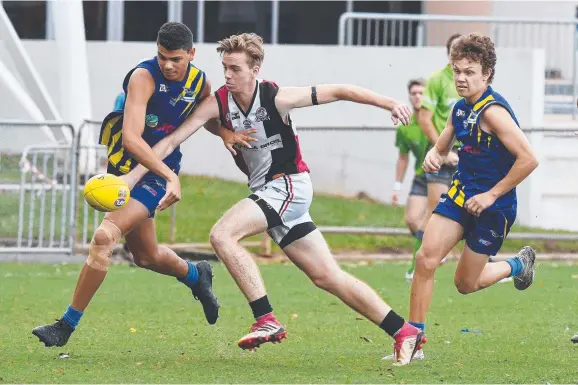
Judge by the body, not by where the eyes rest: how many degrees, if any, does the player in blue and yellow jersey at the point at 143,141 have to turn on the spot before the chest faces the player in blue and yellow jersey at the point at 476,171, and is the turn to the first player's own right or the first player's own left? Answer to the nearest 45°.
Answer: approximately 135° to the first player's own left

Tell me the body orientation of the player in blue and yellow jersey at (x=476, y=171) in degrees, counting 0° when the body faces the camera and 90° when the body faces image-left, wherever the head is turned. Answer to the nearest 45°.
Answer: approximately 45°

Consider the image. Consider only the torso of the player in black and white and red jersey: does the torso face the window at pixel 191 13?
no

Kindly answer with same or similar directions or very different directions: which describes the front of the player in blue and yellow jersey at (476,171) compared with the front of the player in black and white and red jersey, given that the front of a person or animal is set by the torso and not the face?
same or similar directions

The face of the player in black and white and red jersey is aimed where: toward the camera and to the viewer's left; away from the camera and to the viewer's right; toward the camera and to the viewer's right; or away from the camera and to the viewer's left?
toward the camera and to the viewer's left

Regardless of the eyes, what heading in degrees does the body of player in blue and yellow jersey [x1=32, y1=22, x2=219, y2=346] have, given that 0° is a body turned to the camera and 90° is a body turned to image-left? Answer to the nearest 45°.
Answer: approximately 45°

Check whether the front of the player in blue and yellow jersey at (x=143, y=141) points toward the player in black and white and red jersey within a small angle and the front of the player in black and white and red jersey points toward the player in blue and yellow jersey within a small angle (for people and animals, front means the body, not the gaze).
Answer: no

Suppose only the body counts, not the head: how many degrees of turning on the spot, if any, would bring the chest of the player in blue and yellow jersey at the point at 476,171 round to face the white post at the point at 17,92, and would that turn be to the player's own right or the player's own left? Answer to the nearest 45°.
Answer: approximately 90° to the player's own right

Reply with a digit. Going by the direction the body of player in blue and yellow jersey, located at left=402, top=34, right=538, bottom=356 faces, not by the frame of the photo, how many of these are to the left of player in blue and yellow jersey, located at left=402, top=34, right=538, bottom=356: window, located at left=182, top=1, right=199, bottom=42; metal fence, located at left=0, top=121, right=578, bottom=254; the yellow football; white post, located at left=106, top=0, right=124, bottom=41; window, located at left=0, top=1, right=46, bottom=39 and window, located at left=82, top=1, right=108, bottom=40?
0

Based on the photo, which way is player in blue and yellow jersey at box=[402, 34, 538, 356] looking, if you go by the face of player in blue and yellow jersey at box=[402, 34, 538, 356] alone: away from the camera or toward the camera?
toward the camera

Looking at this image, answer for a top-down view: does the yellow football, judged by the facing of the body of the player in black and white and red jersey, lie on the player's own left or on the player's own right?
on the player's own right

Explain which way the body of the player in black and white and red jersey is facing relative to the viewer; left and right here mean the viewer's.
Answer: facing the viewer and to the left of the viewer

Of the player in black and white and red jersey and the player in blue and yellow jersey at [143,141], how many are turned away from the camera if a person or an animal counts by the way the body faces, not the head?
0

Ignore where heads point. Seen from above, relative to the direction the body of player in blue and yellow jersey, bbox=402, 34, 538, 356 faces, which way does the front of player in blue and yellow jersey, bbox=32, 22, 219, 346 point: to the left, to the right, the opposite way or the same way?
the same way

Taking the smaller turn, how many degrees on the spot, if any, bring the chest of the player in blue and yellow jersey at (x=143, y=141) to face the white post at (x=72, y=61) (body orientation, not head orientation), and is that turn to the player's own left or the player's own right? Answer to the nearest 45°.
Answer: approximately 135° to the player's own right

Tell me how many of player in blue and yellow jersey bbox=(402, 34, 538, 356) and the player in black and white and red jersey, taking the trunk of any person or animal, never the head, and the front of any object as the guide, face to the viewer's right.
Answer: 0

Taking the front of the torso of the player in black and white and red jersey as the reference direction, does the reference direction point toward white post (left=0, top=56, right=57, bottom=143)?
no
